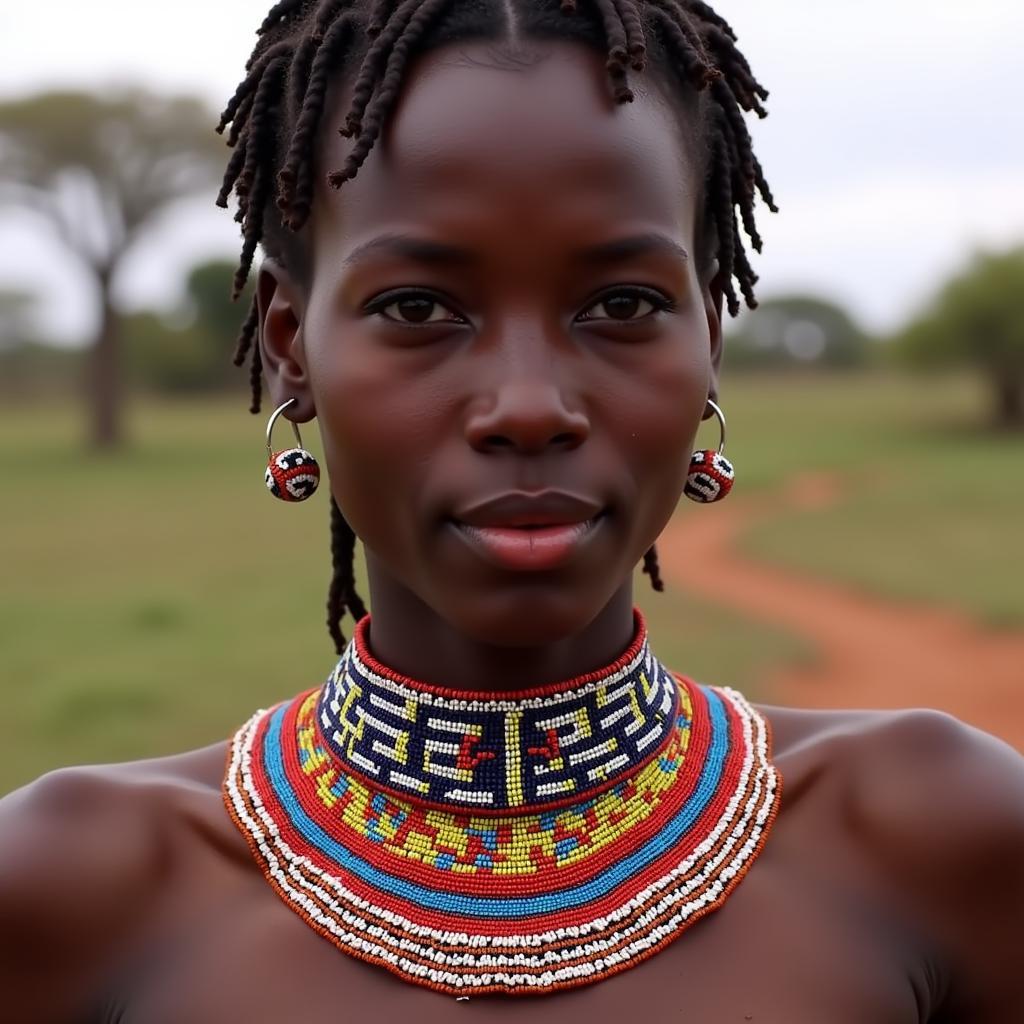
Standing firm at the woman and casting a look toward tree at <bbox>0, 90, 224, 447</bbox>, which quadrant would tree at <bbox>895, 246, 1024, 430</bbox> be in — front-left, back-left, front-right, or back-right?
front-right

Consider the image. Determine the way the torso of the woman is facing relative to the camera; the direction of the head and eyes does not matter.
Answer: toward the camera

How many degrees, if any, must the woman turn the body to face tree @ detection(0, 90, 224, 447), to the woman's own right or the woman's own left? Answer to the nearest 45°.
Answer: approximately 180°

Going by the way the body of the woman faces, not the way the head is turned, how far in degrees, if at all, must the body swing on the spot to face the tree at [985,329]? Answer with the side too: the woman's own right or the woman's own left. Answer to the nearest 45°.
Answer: approximately 180°
